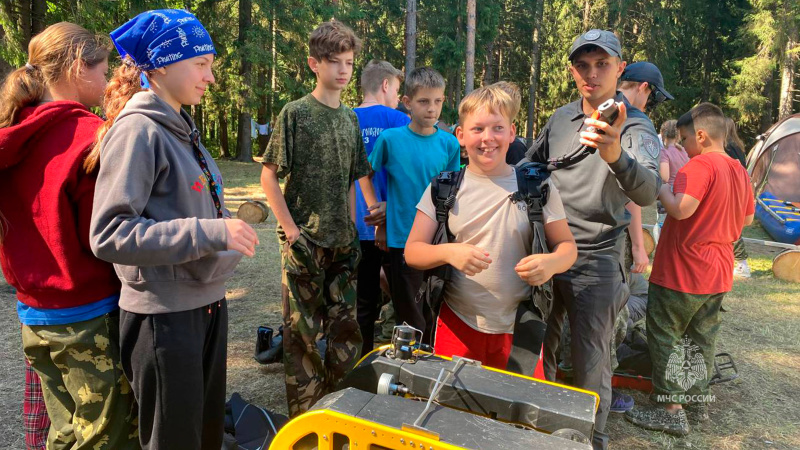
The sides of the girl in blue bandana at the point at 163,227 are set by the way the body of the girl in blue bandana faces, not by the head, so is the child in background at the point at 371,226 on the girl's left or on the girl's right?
on the girl's left

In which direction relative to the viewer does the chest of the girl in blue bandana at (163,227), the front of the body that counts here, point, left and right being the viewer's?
facing to the right of the viewer

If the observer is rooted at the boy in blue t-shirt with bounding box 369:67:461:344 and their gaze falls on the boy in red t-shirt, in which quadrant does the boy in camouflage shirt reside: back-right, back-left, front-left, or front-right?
back-right

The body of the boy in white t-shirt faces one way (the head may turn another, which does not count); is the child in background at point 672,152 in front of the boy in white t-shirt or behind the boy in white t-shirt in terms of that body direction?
behind

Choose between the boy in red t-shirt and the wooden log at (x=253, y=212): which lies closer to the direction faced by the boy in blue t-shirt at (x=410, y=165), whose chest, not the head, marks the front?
the boy in red t-shirt

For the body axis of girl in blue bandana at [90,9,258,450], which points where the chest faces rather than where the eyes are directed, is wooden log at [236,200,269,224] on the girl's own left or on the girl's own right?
on the girl's own left

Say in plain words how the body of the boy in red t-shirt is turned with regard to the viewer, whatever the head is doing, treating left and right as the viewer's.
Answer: facing away from the viewer and to the left of the viewer

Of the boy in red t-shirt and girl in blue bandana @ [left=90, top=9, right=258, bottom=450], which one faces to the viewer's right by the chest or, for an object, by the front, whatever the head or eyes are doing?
the girl in blue bandana
